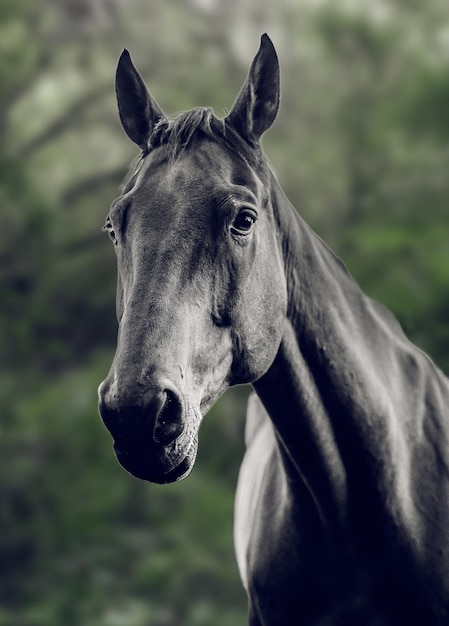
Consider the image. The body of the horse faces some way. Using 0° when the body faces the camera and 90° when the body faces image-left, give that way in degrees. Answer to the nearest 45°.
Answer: approximately 45°
